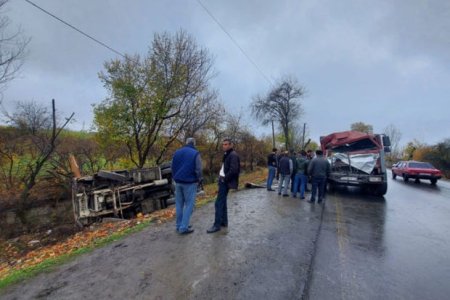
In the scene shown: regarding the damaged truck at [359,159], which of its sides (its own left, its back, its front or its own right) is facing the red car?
back

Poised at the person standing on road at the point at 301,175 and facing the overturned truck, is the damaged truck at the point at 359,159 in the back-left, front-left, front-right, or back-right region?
back-right

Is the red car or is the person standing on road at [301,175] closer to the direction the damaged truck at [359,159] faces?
the person standing on road

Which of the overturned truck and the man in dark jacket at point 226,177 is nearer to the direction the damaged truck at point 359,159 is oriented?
the man in dark jacket

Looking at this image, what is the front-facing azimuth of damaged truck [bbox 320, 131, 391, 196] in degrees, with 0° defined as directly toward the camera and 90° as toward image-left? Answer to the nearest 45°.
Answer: approximately 0°

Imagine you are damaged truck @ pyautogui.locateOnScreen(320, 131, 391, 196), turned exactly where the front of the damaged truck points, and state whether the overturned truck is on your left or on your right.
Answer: on your right

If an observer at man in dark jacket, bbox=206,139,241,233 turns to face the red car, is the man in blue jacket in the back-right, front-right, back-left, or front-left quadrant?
back-left

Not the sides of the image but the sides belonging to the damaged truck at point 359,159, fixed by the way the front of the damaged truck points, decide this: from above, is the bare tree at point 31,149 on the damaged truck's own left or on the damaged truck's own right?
on the damaged truck's own right
